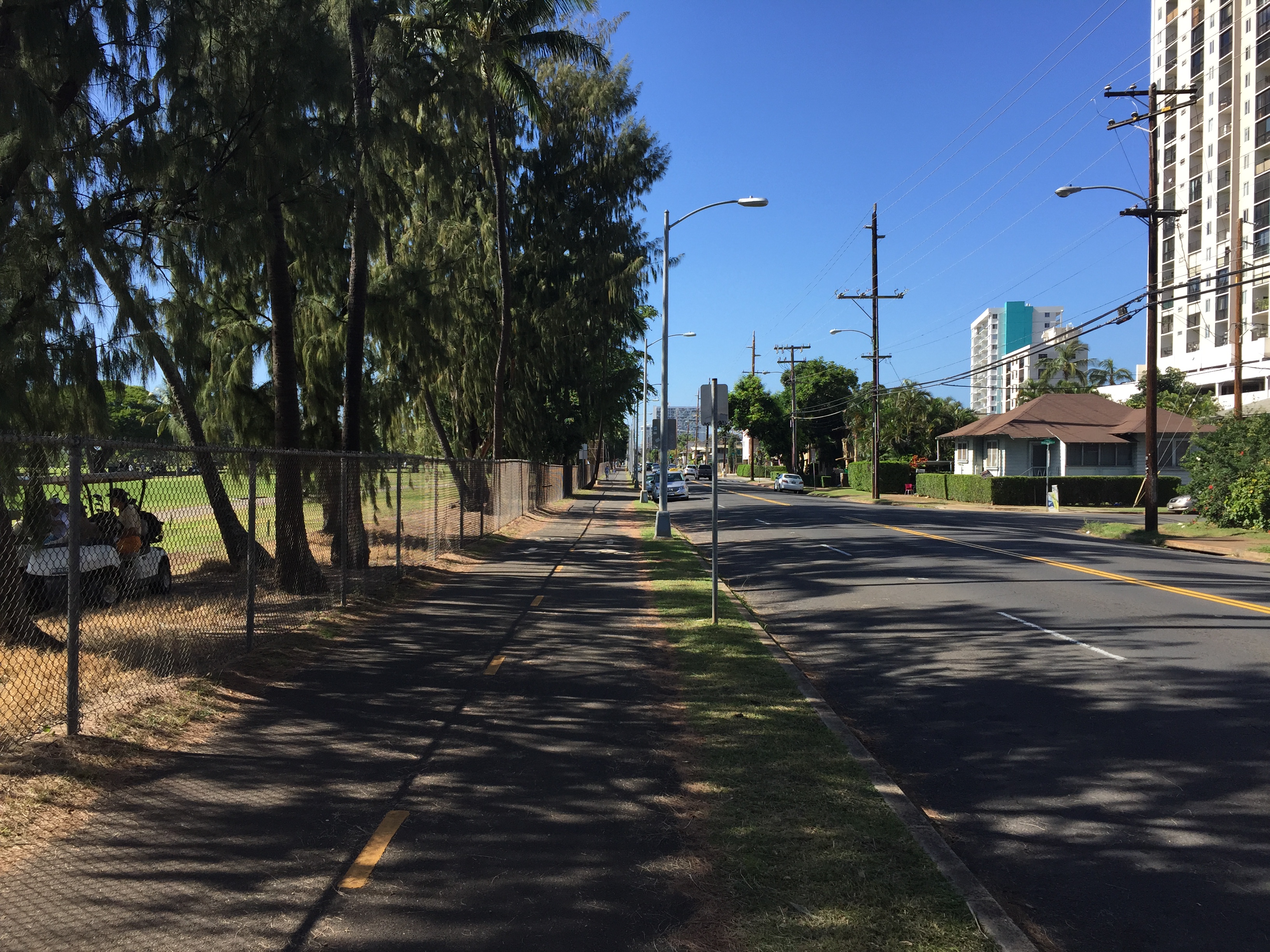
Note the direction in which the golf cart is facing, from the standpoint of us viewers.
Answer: facing the viewer and to the left of the viewer

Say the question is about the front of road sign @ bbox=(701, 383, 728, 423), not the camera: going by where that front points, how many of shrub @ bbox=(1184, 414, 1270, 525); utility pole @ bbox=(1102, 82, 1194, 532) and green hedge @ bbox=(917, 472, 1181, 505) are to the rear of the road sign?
0

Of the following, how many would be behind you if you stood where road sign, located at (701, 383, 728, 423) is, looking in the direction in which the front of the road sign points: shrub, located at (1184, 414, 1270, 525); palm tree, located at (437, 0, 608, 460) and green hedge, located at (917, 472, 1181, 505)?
0

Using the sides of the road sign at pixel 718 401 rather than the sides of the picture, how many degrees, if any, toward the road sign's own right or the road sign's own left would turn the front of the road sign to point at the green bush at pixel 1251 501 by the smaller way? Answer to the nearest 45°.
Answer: approximately 45° to the road sign's own right

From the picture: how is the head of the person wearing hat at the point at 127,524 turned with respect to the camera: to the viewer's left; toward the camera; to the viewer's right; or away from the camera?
to the viewer's left

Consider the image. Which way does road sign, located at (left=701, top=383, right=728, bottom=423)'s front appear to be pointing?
away from the camera

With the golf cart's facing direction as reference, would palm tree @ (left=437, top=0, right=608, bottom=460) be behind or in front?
behind

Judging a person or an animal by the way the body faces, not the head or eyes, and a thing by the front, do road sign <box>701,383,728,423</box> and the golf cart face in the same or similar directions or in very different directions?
very different directions

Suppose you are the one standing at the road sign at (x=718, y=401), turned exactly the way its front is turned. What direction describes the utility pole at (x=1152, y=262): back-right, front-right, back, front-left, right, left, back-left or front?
front-right

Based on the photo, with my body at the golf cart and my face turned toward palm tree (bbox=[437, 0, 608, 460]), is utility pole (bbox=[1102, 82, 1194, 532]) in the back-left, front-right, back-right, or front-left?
front-right

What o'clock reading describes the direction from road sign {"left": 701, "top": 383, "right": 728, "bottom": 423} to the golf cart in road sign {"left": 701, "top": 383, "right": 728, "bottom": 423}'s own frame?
The golf cart is roughly at 8 o'clock from the road sign.

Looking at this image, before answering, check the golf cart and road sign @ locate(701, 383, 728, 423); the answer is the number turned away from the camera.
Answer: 1

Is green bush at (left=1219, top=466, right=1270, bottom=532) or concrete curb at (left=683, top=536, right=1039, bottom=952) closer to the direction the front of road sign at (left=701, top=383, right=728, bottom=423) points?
the green bush

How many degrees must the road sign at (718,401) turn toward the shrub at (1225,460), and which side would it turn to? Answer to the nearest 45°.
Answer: approximately 45° to its right

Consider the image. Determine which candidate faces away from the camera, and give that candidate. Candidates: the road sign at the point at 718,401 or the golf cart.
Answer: the road sign

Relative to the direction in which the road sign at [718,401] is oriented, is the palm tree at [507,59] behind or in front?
in front
